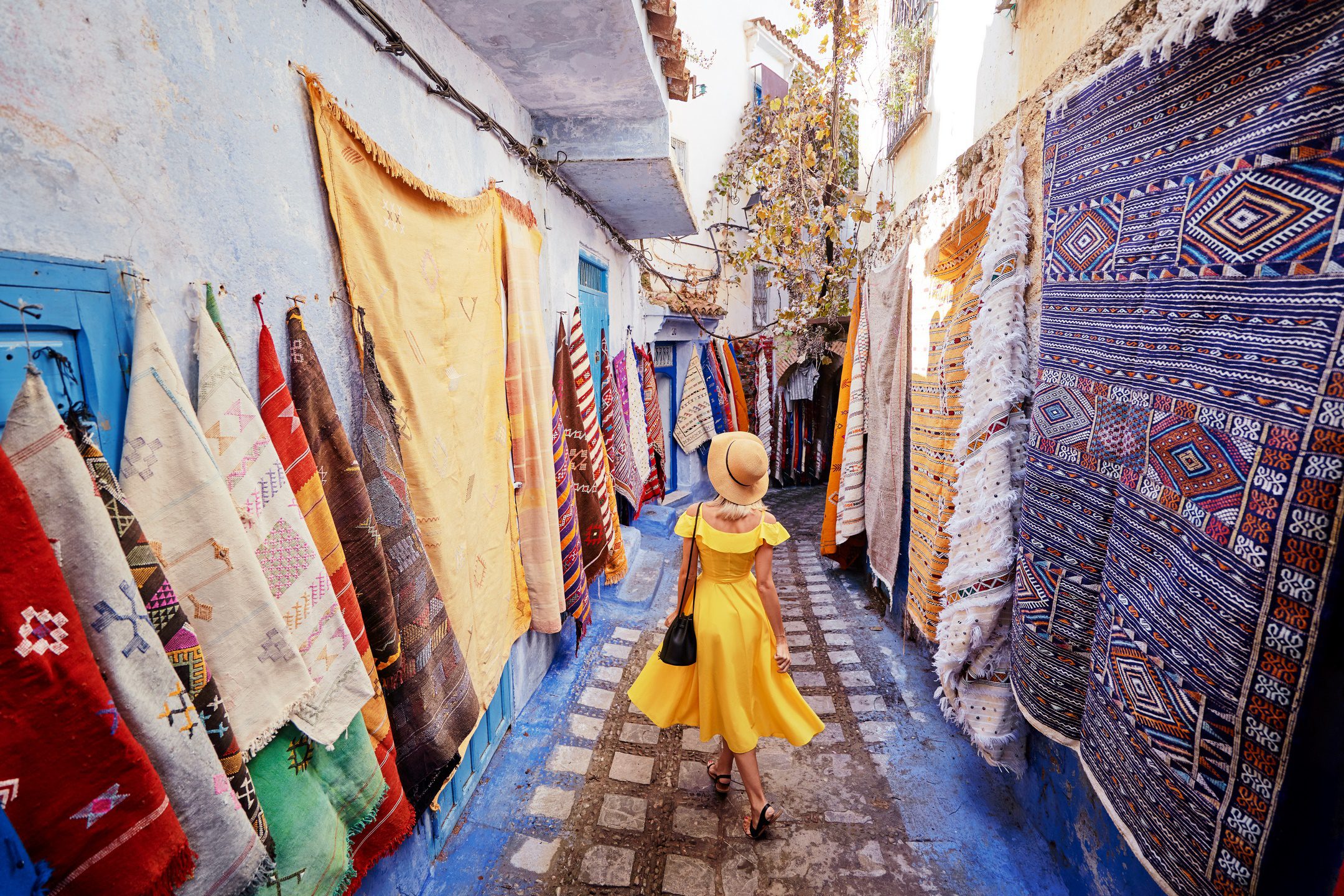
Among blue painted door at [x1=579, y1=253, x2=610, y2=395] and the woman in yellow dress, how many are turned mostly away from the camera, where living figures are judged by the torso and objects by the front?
1

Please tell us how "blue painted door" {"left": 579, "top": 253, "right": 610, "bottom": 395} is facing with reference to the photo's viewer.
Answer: facing the viewer and to the right of the viewer

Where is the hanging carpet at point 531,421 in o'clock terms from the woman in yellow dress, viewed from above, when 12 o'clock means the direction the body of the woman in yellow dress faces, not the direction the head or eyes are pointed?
The hanging carpet is roughly at 10 o'clock from the woman in yellow dress.

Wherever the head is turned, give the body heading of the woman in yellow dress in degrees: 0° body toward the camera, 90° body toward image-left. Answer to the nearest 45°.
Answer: approximately 180°

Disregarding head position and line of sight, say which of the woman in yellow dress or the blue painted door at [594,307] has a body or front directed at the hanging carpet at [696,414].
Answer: the woman in yellow dress

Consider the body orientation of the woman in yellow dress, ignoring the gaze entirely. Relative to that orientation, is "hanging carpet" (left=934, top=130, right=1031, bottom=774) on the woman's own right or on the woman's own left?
on the woman's own right

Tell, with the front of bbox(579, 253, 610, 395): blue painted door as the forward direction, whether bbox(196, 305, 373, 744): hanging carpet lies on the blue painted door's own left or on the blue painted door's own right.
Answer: on the blue painted door's own right

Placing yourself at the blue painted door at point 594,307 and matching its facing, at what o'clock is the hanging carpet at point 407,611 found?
The hanging carpet is roughly at 2 o'clock from the blue painted door.

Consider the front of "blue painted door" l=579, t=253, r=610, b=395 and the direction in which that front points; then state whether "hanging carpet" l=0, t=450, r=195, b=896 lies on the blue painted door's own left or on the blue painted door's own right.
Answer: on the blue painted door's own right

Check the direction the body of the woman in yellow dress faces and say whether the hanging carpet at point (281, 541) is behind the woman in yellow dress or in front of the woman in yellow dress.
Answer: behind

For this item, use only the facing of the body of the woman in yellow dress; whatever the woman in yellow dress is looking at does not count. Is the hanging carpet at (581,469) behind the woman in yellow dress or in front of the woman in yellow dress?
in front

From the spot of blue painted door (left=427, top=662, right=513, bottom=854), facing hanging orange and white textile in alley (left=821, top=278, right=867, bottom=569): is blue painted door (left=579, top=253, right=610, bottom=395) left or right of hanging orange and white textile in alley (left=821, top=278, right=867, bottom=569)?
left

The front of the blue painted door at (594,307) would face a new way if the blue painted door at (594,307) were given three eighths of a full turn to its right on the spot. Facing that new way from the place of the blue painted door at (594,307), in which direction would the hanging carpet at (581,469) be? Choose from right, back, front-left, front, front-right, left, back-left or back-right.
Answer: left

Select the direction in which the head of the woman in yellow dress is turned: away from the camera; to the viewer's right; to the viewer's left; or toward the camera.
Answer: away from the camera

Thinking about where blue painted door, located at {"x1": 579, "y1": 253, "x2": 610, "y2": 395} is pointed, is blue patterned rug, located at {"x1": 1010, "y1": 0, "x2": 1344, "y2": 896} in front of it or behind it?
in front

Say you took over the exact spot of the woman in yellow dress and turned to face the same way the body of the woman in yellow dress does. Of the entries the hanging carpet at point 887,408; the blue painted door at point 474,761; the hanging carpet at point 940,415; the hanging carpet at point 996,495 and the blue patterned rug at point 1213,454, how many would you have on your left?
1

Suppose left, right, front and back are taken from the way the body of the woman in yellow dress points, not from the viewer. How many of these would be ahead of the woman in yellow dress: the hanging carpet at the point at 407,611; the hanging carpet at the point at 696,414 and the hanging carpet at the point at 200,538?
1
